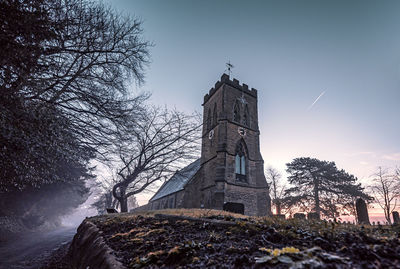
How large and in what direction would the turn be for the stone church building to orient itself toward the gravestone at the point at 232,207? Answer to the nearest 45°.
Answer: approximately 45° to its right

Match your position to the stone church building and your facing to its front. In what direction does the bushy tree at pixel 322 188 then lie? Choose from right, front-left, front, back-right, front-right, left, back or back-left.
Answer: left

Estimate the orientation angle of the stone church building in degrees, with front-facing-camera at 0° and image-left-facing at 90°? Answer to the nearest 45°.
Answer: approximately 315°

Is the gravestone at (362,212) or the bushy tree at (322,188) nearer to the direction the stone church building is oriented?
the gravestone

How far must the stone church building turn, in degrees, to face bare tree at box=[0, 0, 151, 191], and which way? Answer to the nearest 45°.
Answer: approximately 90° to its right

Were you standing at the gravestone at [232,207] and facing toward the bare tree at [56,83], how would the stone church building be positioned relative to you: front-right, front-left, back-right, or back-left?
back-right

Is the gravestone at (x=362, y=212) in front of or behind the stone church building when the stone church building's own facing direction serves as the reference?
in front
